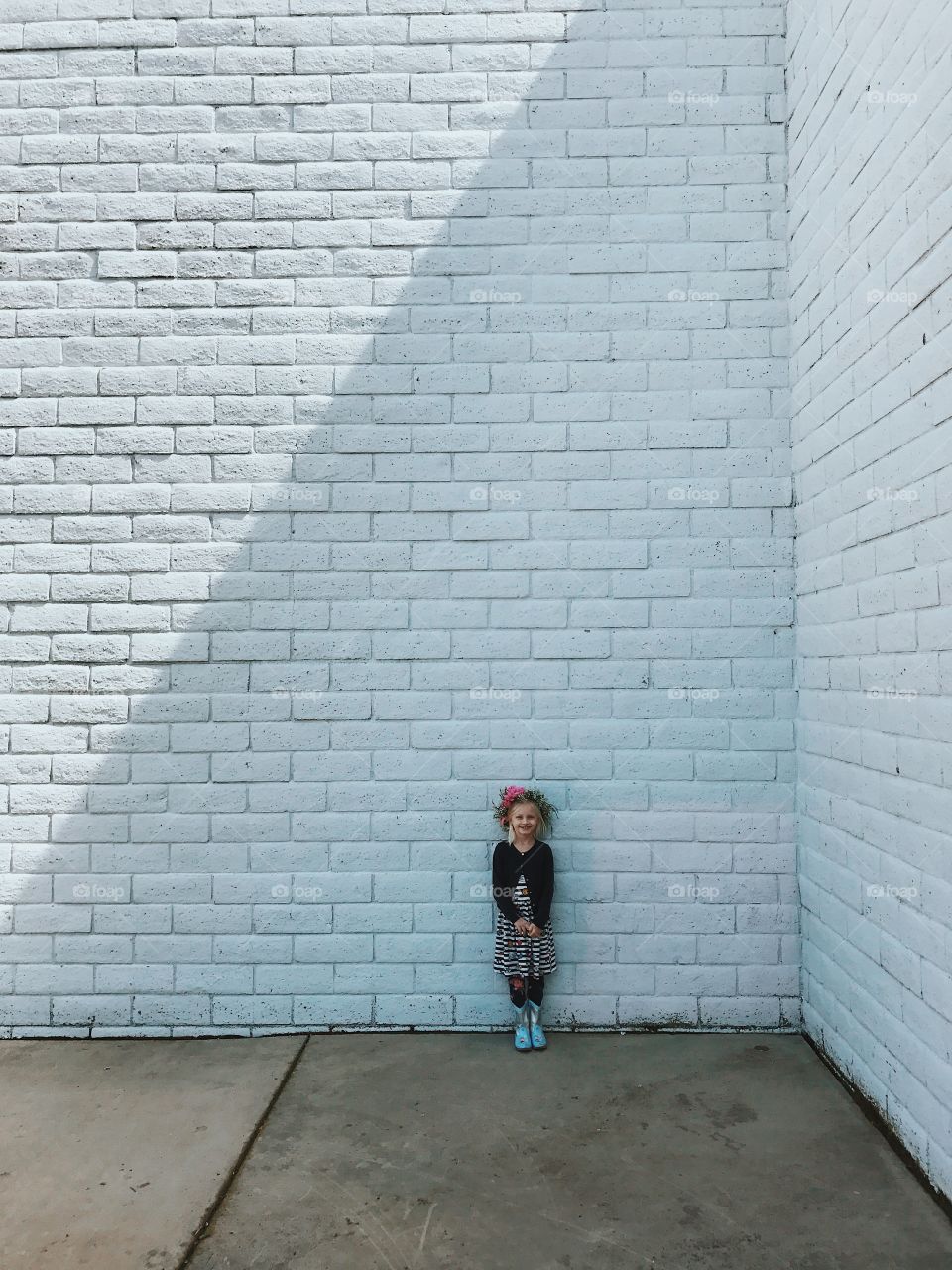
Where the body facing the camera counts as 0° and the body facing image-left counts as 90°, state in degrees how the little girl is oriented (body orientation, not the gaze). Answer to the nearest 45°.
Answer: approximately 0°
